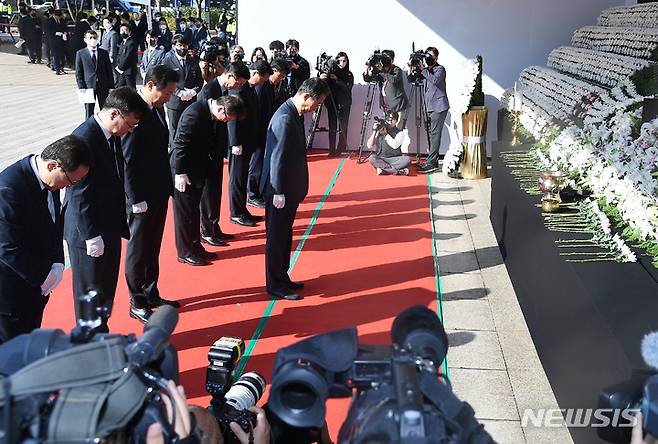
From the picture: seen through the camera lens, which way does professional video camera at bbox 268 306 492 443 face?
facing away from the viewer

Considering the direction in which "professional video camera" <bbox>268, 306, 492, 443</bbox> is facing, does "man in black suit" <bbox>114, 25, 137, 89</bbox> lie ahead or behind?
ahead

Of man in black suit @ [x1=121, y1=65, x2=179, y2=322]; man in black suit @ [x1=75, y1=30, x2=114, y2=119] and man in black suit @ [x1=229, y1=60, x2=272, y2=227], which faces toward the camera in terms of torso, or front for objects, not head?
man in black suit @ [x1=75, y1=30, x2=114, y2=119]

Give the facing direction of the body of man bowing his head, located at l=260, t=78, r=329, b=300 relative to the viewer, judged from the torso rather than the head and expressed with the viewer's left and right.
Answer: facing to the right of the viewer

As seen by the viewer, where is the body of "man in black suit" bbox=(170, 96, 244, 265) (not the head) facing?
to the viewer's right

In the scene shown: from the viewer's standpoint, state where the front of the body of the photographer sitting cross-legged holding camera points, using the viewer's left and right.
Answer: facing the viewer and to the left of the viewer

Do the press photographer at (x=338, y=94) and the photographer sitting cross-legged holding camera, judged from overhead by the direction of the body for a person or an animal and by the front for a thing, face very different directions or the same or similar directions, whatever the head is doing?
same or similar directions

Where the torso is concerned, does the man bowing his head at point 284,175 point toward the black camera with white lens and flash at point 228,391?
no

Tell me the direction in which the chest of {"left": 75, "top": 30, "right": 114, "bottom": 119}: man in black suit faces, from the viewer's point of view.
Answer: toward the camera

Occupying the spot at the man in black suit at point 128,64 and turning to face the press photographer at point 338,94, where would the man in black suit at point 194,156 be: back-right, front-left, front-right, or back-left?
front-right

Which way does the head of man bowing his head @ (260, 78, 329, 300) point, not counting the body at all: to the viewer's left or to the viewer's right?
to the viewer's right

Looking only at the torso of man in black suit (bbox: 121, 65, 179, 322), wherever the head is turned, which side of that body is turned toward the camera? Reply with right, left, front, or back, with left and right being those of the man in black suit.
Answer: right

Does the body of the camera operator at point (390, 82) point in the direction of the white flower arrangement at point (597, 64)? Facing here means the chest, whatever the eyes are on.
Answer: no

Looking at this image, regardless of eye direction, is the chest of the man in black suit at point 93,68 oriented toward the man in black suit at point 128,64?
no
